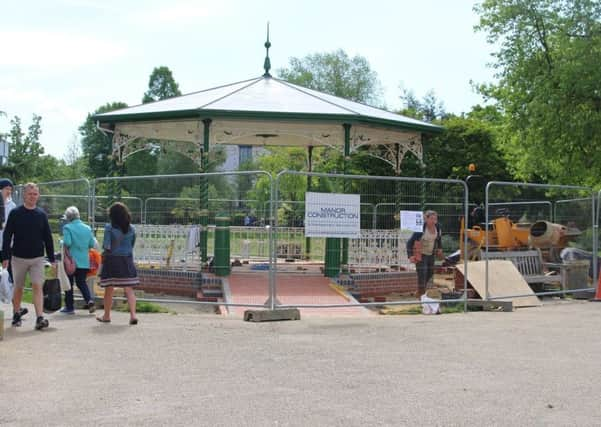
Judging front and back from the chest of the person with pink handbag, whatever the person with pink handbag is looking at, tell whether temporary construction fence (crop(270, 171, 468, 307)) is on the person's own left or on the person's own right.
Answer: on the person's own right

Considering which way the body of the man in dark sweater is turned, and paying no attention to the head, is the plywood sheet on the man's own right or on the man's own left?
on the man's own left

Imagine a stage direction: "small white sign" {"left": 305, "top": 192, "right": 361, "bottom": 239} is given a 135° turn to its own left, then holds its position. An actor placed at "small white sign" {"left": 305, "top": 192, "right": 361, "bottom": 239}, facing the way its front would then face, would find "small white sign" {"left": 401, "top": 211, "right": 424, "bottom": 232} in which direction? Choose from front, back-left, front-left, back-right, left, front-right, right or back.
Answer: front

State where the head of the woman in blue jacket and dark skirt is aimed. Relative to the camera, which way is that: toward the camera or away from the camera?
away from the camera

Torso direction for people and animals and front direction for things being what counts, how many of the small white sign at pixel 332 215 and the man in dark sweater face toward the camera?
2

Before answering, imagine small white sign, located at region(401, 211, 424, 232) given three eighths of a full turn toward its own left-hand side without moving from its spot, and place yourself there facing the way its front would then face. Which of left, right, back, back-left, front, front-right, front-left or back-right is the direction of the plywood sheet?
front

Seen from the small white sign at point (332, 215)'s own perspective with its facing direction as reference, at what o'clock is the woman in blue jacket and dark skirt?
The woman in blue jacket and dark skirt is roughly at 2 o'clock from the small white sign.

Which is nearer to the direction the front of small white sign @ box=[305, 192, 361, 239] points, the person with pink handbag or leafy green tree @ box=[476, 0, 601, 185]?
the person with pink handbag
